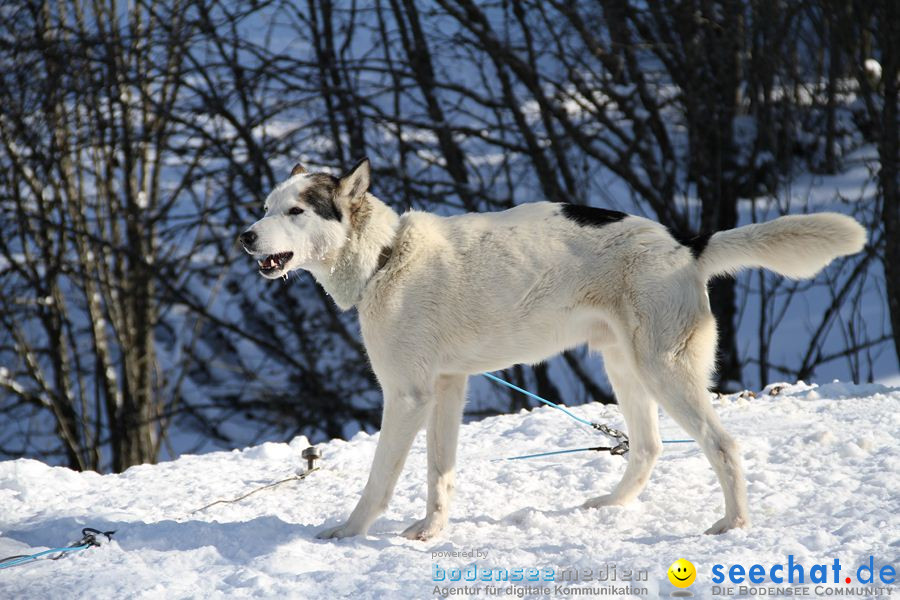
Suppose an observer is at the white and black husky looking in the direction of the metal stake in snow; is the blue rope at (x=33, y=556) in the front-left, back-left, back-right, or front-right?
front-left

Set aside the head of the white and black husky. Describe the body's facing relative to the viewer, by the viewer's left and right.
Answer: facing to the left of the viewer

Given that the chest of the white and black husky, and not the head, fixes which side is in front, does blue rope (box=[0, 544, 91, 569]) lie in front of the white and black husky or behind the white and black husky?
in front

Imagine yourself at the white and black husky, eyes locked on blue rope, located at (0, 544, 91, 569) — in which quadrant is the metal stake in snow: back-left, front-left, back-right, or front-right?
front-right

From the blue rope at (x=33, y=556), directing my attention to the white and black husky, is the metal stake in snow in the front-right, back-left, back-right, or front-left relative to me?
front-left

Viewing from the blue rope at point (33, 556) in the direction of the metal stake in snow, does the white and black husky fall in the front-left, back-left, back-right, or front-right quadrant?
front-right
